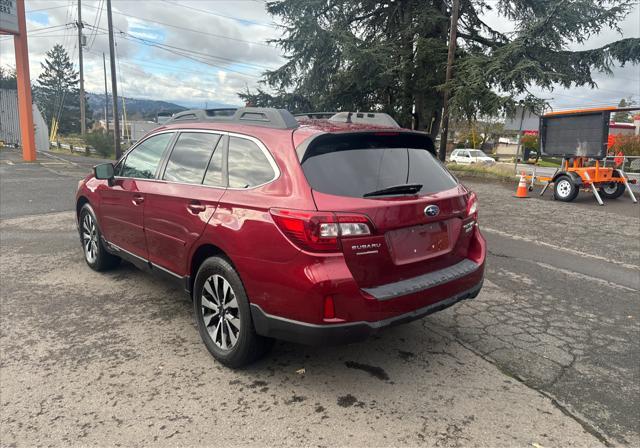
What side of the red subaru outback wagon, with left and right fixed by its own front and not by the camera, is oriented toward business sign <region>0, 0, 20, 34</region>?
front

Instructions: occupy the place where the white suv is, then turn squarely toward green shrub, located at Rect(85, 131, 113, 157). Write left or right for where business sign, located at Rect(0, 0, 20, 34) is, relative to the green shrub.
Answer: left

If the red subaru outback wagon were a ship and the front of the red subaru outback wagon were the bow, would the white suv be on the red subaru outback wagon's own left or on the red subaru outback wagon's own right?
on the red subaru outback wagon's own right

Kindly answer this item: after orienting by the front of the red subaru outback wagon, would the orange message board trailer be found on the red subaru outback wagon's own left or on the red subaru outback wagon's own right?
on the red subaru outback wagon's own right

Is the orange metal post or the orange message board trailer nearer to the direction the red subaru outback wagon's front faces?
the orange metal post

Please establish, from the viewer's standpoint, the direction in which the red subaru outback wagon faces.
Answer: facing away from the viewer and to the left of the viewer

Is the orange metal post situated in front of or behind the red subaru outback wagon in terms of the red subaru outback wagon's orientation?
in front

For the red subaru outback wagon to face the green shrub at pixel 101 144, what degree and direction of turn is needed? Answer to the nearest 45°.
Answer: approximately 45° to its right

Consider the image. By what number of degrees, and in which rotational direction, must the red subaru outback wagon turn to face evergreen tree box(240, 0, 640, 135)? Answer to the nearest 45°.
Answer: approximately 45° to its right

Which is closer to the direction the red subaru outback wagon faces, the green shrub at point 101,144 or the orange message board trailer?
the green shrub

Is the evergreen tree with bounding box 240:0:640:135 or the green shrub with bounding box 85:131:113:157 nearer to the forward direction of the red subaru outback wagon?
the green shrub

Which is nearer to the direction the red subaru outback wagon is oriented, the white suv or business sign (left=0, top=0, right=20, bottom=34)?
the business sign
